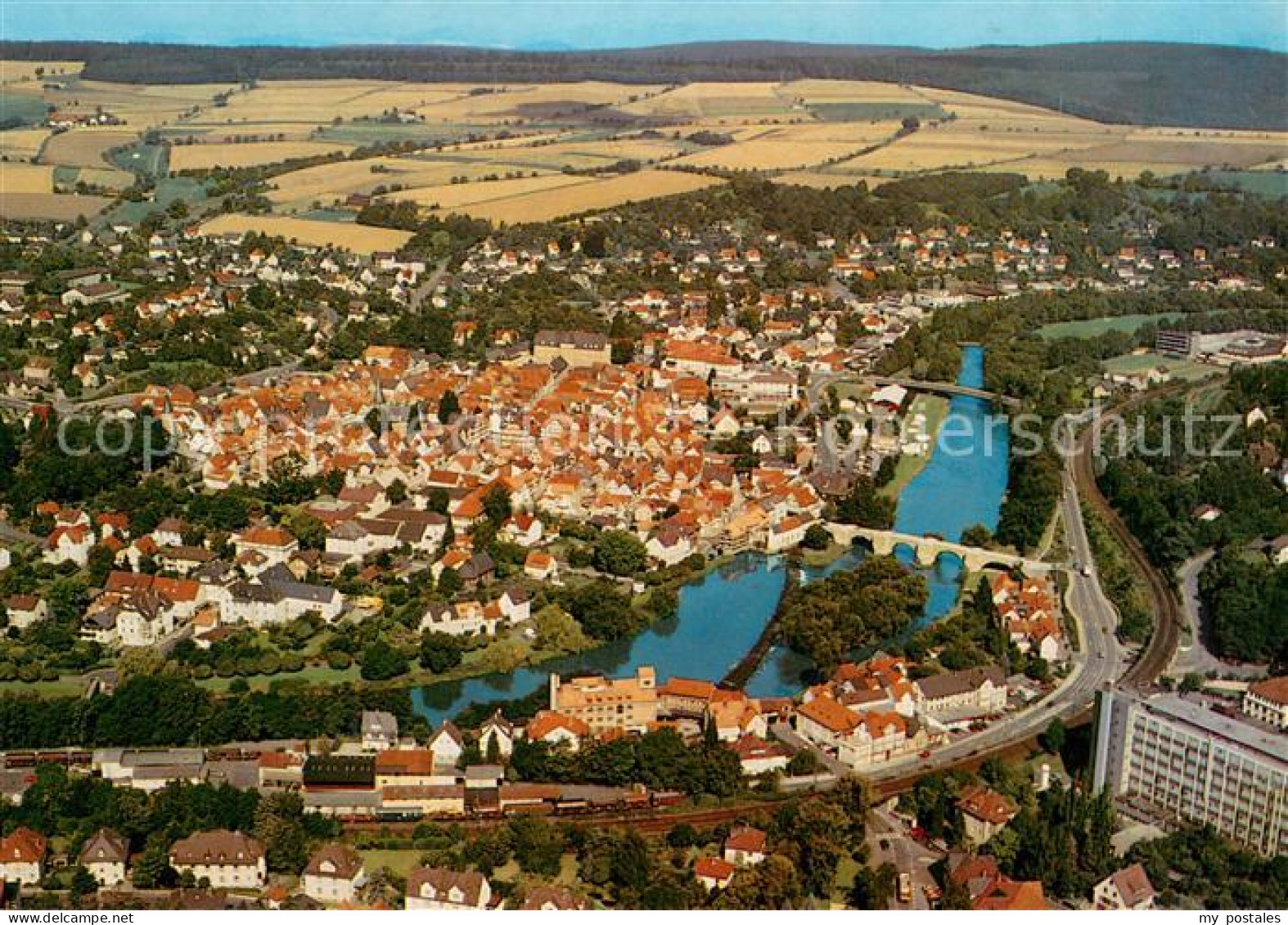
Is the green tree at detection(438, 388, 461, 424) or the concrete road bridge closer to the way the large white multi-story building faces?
the green tree

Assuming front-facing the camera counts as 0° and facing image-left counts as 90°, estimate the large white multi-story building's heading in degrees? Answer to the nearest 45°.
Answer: approximately 45°

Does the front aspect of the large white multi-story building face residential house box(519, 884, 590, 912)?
yes

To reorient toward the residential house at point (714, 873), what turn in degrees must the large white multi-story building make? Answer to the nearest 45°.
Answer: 0° — it already faces it

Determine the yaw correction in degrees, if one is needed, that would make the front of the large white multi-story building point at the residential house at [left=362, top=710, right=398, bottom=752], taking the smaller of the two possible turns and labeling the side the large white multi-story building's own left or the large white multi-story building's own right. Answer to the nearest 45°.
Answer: approximately 45° to the large white multi-story building's own right

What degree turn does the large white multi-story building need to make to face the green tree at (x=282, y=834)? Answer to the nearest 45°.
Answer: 0° — it already faces it

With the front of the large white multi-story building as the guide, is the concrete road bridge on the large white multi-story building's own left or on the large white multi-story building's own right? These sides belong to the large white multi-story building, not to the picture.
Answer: on the large white multi-story building's own right

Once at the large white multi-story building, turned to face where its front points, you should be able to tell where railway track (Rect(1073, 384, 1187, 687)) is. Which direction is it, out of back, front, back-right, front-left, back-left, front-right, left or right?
back-right

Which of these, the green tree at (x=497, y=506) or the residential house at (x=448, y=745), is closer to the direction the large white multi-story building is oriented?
the residential house

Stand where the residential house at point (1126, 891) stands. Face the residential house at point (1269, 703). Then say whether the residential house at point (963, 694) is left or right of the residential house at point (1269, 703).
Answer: left

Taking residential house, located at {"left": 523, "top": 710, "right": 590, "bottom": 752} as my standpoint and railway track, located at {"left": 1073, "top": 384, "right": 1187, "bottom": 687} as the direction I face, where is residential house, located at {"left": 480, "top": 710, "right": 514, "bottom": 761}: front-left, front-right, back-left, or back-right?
back-left

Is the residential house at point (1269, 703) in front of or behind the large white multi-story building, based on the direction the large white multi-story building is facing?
behind
